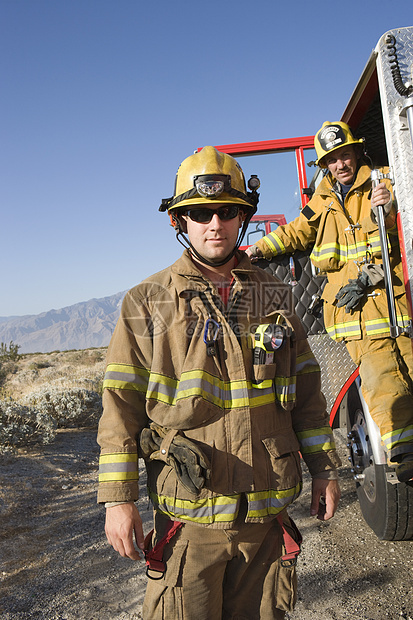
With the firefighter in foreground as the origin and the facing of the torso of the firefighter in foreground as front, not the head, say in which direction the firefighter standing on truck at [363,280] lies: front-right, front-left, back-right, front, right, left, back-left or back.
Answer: back-left

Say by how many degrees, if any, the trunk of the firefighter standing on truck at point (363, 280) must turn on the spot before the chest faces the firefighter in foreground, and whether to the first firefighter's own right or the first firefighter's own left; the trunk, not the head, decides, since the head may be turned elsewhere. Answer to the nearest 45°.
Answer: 0° — they already face them

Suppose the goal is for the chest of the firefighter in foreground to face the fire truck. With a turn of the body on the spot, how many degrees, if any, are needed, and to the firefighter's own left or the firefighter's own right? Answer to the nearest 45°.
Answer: approximately 135° to the firefighter's own left

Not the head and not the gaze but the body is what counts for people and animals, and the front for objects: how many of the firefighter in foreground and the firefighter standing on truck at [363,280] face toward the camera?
2
